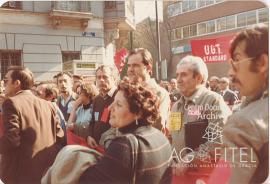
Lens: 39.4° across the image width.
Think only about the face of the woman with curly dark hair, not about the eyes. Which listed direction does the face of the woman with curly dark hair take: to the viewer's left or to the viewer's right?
to the viewer's left

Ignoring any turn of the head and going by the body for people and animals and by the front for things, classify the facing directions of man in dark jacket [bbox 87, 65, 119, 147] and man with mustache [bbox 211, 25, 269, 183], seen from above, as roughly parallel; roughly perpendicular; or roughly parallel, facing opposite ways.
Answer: roughly perpendicular

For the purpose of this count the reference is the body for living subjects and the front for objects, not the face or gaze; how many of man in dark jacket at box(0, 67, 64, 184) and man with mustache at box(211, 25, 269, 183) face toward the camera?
0

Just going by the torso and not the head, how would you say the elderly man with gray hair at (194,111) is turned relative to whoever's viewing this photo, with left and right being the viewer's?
facing the viewer and to the left of the viewer

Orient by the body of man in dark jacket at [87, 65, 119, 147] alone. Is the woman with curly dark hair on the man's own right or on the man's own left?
on the man's own left

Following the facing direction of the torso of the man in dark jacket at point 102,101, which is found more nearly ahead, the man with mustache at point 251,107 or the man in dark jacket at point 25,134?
the man in dark jacket

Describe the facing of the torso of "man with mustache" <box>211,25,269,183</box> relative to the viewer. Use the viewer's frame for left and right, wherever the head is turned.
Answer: facing to the left of the viewer

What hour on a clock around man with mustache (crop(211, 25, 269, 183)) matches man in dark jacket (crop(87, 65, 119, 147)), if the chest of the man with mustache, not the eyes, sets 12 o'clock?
The man in dark jacket is roughly at 2 o'clock from the man with mustache.

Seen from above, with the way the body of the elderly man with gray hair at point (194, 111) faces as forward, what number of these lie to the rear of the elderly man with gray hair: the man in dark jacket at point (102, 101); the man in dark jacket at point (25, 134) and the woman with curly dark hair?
0

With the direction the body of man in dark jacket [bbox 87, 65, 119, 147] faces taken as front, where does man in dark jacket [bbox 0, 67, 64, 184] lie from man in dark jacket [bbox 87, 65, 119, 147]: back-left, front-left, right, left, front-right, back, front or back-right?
front-right

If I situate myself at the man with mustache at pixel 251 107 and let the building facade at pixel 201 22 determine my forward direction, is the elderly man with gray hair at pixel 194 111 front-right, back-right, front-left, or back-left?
front-left
